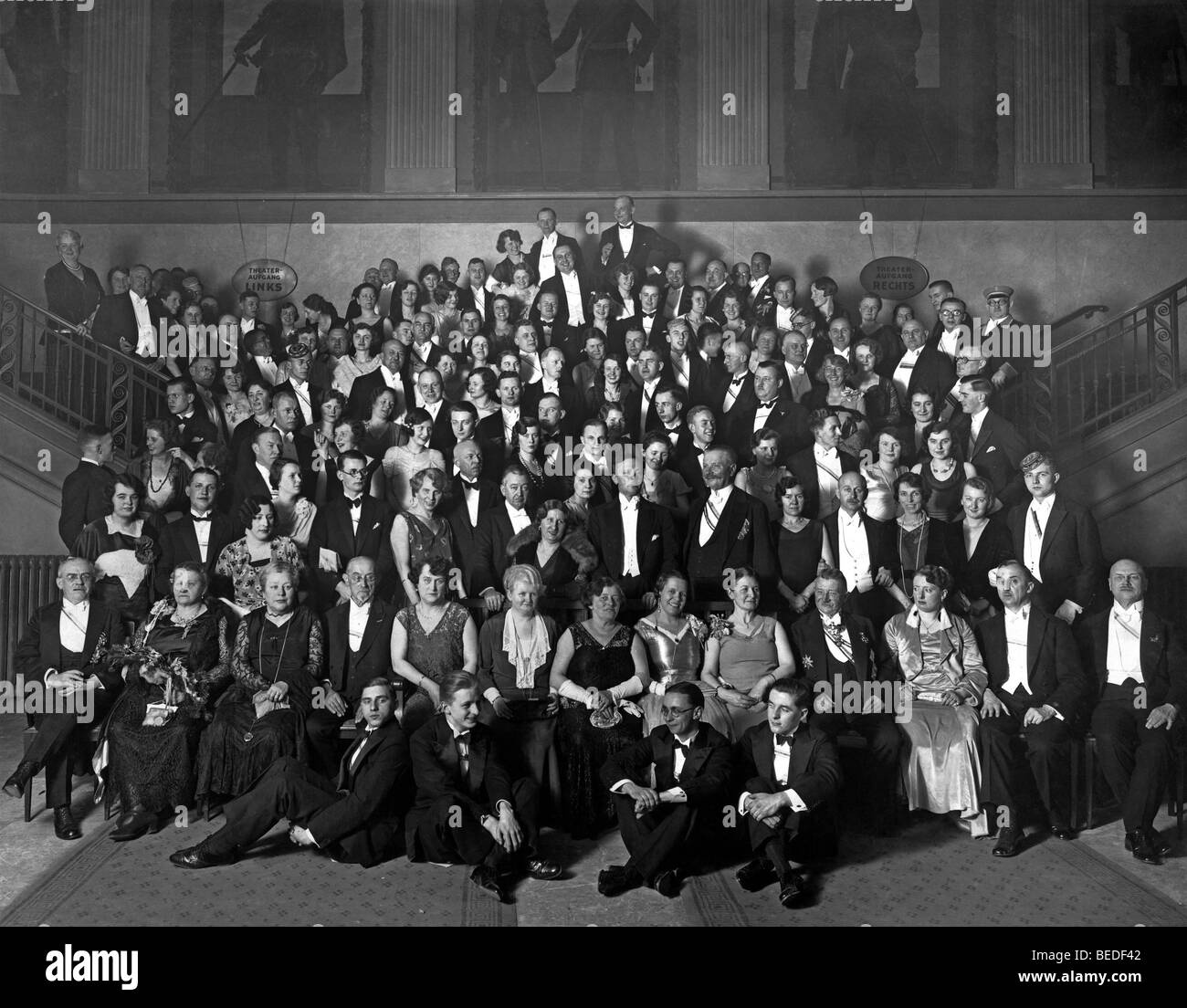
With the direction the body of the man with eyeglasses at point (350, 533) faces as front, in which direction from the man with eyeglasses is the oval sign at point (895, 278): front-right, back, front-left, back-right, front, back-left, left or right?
back-left

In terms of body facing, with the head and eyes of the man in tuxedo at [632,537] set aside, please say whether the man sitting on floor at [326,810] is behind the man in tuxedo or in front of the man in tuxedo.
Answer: in front

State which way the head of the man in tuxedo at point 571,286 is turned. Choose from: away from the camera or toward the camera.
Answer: toward the camera

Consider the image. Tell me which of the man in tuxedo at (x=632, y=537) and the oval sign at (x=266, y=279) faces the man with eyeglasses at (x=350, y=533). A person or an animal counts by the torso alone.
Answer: the oval sign

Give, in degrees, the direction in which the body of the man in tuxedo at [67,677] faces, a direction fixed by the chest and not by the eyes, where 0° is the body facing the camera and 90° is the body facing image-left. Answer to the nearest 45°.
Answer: approximately 0°

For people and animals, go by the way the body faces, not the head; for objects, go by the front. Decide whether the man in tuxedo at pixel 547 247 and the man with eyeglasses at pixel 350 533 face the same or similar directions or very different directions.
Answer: same or similar directions

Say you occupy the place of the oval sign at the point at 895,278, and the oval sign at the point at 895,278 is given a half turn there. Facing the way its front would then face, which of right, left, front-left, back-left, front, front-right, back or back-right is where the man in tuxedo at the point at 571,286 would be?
back-left

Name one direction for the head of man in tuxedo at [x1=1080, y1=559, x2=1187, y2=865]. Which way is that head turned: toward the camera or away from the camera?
toward the camera

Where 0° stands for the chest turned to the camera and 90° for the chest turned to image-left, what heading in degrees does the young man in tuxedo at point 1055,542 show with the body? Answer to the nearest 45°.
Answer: approximately 45°

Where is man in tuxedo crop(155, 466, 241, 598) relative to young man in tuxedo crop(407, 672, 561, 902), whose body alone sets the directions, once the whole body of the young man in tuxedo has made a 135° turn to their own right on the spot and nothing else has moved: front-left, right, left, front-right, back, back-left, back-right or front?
front-right

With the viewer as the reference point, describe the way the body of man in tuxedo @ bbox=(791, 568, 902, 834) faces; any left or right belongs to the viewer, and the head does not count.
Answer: facing the viewer

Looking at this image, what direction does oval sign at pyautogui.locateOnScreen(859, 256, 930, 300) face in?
toward the camera

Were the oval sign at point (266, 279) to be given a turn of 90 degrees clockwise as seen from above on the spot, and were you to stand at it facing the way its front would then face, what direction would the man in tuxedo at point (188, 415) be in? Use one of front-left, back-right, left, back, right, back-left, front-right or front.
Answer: left

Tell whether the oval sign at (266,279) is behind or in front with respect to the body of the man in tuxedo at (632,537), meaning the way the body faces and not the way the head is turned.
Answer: behind

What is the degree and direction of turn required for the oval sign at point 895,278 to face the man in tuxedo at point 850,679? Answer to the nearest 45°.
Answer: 0° — it already faces them

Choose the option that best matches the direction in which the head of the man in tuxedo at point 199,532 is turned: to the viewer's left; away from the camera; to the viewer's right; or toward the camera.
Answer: toward the camera

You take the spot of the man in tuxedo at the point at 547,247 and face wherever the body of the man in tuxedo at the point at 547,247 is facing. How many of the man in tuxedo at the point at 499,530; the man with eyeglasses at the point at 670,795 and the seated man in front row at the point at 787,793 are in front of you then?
3

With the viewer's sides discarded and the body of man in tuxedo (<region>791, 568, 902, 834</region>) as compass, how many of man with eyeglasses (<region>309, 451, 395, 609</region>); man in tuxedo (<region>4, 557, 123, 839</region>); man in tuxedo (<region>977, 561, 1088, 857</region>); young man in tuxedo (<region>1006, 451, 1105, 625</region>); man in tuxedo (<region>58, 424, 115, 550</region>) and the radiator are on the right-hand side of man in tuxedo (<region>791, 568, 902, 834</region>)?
4
